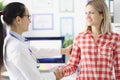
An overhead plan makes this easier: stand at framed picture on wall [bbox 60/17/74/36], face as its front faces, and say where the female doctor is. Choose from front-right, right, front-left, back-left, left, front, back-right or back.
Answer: front

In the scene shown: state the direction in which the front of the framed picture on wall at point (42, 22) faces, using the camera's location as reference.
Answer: facing the viewer

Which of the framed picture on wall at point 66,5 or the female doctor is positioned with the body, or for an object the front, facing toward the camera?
the framed picture on wall

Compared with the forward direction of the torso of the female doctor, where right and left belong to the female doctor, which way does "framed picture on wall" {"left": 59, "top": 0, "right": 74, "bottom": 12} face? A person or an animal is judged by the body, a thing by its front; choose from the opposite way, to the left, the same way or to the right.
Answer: to the right

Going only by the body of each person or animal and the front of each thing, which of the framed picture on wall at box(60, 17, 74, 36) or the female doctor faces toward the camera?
the framed picture on wall

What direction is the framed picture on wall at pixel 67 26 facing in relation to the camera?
toward the camera

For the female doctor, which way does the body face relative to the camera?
to the viewer's right

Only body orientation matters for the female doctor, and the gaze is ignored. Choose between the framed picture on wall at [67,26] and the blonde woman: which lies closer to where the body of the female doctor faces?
the blonde woman

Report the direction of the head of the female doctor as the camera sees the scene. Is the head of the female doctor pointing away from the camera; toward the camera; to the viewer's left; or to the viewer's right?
to the viewer's right

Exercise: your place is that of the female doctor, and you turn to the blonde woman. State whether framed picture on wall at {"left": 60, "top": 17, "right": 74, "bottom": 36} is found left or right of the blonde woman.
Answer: left

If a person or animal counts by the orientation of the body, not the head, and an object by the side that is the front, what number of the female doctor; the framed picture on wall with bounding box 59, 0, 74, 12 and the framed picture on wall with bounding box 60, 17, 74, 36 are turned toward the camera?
2

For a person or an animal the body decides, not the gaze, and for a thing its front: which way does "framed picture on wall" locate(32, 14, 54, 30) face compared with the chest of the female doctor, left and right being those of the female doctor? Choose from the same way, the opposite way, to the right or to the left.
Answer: to the right

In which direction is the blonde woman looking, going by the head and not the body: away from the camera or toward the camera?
toward the camera
